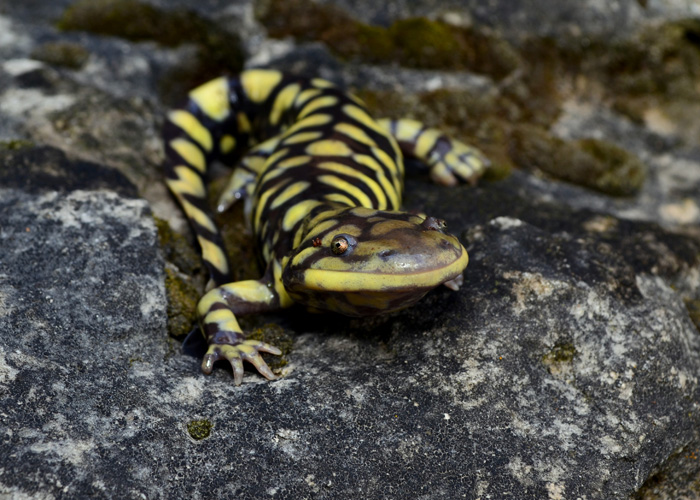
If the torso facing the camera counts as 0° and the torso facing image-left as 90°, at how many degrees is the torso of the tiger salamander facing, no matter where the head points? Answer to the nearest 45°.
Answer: approximately 315°
